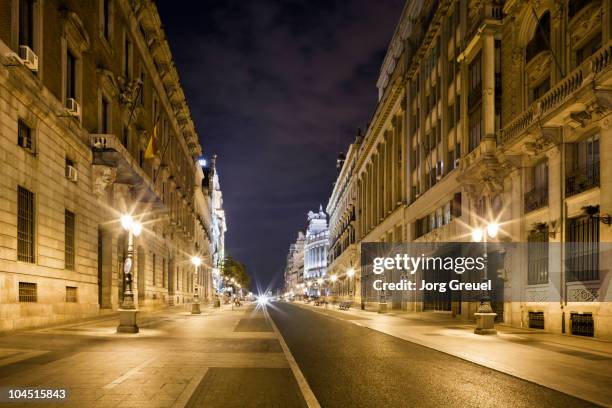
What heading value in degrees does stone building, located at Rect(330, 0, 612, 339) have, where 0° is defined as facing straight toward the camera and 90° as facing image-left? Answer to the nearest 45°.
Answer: approximately 45°

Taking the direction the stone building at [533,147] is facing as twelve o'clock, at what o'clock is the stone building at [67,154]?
the stone building at [67,154] is roughly at 1 o'clock from the stone building at [533,147].
